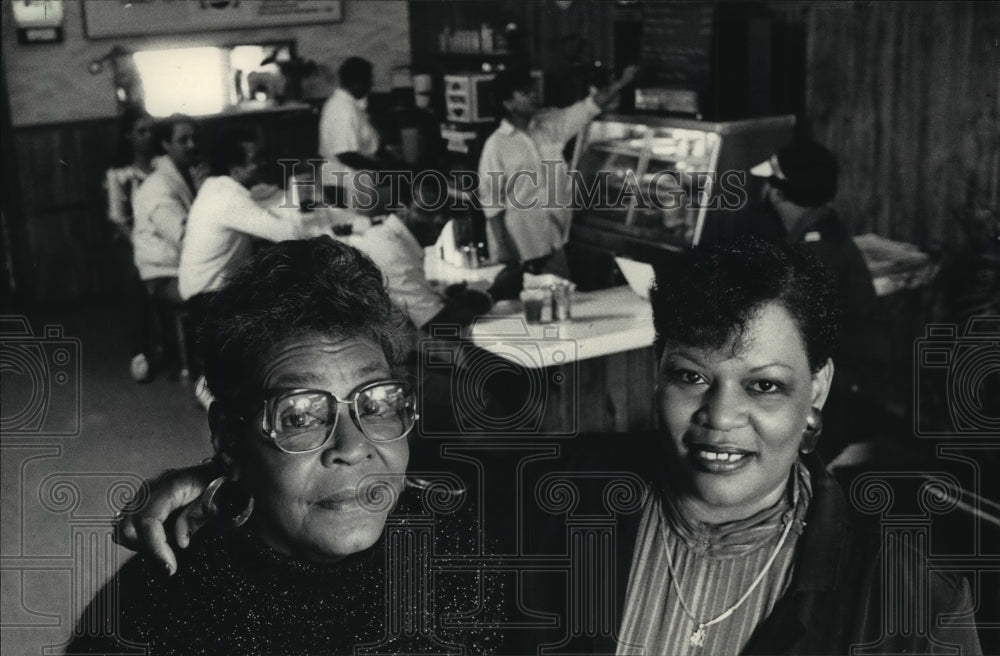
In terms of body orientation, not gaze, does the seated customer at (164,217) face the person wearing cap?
yes

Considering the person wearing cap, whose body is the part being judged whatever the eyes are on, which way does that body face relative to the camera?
to the viewer's left

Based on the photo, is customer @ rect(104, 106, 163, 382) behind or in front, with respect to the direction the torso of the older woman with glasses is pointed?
behind

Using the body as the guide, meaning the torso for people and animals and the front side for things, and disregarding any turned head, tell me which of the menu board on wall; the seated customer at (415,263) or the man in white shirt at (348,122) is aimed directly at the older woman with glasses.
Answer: the menu board on wall

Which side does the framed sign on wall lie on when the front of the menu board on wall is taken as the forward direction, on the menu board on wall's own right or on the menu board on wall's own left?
on the menu board on wall's own right

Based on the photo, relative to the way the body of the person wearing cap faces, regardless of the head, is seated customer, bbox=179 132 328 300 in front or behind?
in front

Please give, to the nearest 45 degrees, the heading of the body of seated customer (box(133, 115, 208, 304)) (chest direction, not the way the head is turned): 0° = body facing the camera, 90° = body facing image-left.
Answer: approximately 315°

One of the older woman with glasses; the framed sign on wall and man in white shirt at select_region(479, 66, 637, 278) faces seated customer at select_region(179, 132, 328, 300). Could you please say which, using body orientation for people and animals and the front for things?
the framed sign on wall

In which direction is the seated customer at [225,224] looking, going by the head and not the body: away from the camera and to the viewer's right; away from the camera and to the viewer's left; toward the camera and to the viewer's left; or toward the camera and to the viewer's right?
away from the camera and to the viewer's right

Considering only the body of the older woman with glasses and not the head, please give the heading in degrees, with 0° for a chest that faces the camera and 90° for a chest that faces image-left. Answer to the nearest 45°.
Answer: approximately 315°

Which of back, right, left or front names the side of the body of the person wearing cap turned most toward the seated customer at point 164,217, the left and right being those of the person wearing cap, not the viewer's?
front

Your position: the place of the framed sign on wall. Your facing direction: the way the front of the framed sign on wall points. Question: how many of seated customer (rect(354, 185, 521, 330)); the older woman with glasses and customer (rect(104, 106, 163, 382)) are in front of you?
3

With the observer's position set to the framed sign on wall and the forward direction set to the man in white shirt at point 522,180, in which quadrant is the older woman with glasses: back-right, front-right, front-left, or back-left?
front-right

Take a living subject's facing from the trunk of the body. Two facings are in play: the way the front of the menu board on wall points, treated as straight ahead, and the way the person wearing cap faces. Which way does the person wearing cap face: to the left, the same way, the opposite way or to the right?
to the right

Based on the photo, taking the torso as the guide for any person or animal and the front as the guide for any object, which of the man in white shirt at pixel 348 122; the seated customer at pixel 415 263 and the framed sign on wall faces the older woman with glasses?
the framed sign on wall

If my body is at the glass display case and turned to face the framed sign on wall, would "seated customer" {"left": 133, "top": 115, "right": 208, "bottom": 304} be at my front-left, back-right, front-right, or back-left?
front-left
